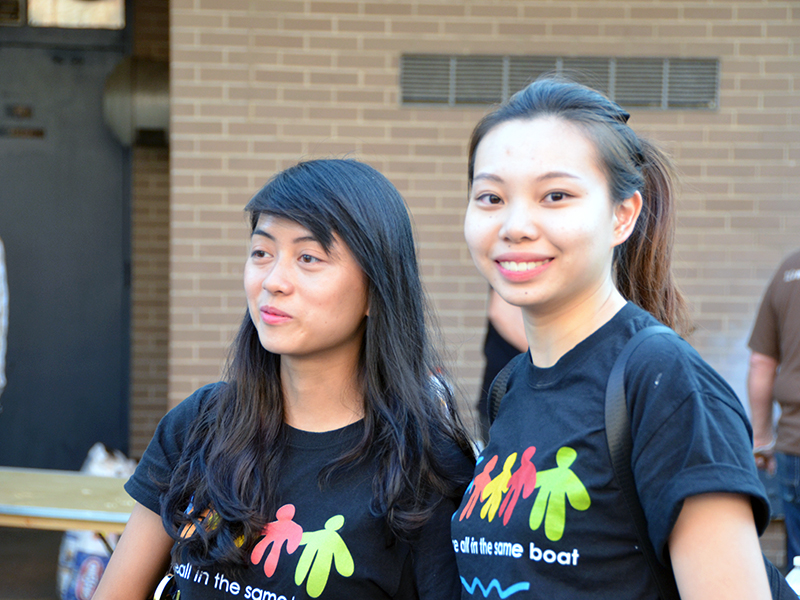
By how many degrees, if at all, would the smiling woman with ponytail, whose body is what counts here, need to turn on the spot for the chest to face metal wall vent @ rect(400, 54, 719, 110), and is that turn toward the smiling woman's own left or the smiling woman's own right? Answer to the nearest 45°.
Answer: approximately 135° to the smiling woman's own right

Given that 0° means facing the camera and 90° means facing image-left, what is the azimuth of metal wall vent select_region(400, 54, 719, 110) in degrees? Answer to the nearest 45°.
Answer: approximately 0°

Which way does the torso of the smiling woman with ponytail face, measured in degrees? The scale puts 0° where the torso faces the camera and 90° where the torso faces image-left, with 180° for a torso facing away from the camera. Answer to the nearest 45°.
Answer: approximately 45°

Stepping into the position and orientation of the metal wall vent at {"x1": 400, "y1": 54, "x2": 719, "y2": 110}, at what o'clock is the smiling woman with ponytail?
The smiling woman with ponytail is roughly at 12 o'clock from the metal wall vent.

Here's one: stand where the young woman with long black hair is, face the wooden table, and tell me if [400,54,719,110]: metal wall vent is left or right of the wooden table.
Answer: right

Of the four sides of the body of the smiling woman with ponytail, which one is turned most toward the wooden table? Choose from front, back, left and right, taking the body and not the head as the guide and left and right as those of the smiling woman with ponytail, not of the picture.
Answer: right

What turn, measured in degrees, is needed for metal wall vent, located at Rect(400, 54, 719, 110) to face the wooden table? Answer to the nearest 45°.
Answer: approximately 45° to its right
